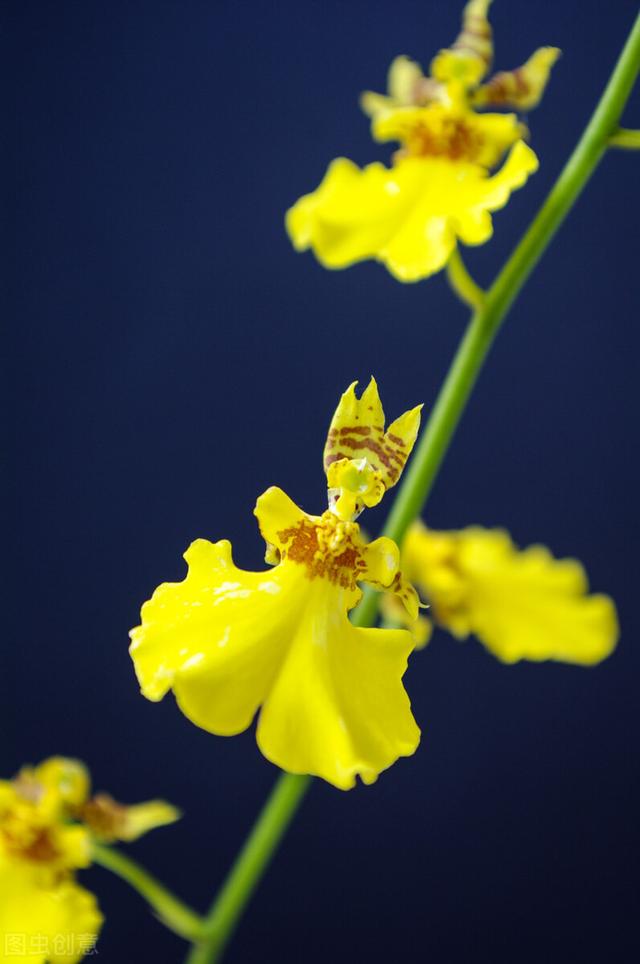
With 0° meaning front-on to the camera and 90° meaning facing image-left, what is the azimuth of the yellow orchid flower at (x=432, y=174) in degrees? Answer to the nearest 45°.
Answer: approximately 0°
